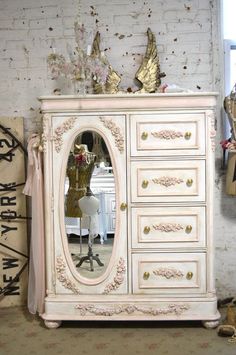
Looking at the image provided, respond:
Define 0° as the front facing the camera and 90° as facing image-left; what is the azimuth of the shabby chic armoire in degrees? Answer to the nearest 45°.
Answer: approximately 0°
